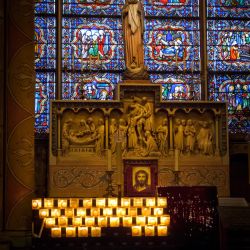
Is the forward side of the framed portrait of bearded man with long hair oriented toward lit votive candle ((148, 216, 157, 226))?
yes

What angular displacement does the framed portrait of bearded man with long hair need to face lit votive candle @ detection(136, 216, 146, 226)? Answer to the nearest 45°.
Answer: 0° — it already faces it

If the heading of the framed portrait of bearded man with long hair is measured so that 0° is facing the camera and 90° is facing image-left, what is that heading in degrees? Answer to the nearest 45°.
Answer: approximately 0°

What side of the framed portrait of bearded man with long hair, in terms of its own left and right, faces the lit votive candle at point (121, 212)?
front

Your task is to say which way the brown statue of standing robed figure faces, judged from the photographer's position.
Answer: facing the viewer

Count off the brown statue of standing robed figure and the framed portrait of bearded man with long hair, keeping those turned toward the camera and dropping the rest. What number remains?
2

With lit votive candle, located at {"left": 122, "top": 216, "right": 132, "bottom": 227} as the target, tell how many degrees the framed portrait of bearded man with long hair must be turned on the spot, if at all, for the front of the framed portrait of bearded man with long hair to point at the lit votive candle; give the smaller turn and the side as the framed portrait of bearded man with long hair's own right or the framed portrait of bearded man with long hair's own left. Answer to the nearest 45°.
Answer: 0° — it already faces it

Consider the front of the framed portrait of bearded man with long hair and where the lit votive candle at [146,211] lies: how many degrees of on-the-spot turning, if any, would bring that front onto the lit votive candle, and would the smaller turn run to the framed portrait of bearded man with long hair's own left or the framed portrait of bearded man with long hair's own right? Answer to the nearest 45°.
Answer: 0° — it already faces it

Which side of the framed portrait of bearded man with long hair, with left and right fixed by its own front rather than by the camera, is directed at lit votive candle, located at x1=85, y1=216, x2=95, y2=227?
front

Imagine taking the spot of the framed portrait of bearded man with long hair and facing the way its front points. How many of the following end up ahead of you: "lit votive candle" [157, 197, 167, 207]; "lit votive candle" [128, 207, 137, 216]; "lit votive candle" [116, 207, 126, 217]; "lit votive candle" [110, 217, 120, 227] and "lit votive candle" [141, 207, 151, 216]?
5
